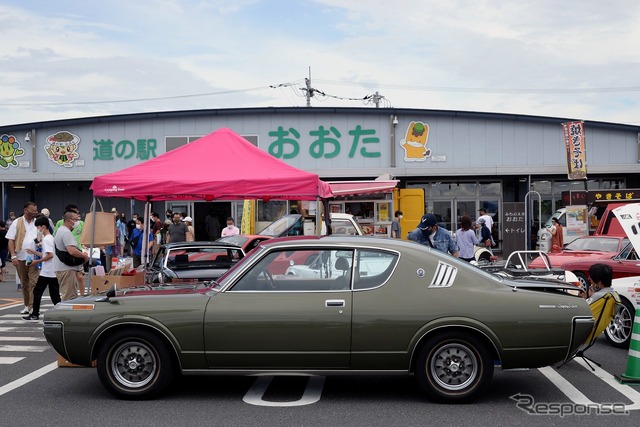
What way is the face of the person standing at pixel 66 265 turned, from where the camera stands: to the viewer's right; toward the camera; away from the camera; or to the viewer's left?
to the viewer's right

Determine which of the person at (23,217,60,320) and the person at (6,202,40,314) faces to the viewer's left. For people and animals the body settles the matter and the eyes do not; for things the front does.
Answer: the person at (23,217,60,320)

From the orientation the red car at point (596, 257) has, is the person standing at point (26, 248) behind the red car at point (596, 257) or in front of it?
in front

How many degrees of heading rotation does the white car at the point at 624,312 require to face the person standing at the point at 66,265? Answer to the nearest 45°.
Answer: approximately 45° to its right

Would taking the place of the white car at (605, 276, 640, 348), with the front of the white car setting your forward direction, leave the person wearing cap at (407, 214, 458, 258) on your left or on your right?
on your right

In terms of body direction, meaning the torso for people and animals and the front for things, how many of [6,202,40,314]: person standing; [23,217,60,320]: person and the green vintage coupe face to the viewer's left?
2

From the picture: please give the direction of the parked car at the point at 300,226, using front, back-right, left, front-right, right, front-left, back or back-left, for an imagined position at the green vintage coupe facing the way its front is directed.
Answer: right

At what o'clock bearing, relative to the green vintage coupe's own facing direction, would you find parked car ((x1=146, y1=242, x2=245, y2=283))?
The parked car is roughly at 2 o'clock from the green vintage coupe.

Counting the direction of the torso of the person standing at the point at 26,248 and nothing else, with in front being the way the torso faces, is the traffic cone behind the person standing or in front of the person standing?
in front

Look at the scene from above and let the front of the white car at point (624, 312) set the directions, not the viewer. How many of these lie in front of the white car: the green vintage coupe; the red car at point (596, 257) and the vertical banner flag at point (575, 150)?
1

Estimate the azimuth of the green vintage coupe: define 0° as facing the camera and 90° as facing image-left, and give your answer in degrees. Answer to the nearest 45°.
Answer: approximately 90°

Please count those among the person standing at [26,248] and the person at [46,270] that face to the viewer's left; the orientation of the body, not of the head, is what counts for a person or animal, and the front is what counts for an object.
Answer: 1

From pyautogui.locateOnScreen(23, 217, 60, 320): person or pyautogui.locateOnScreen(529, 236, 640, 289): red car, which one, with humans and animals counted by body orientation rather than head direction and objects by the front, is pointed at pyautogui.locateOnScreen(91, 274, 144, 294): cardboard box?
the red car

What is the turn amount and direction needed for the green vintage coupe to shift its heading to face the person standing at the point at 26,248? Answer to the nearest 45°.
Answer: approximately 45° to its right

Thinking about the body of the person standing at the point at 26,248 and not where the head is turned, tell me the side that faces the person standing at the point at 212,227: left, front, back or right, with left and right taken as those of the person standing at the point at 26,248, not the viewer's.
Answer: left
